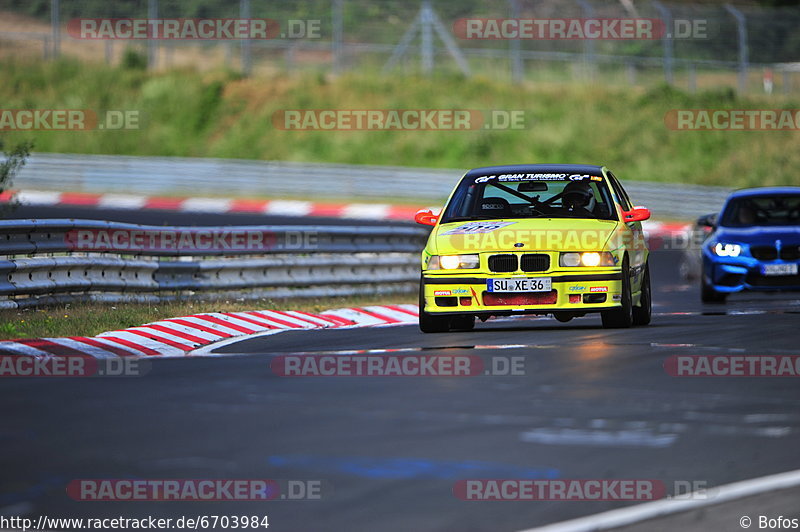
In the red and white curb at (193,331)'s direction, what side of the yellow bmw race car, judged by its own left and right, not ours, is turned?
right

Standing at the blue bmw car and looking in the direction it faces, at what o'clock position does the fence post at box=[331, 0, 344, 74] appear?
The fence post is roughly at 5 o'clock from the blue bmw car.

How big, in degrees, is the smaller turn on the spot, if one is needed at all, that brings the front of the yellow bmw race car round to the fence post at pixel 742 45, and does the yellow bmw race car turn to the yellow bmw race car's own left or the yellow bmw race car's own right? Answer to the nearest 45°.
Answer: approximately 180°

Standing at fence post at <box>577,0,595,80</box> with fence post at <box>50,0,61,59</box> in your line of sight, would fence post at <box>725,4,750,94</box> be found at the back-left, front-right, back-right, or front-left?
back-left

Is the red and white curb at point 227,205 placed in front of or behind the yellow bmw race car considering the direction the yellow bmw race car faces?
behind

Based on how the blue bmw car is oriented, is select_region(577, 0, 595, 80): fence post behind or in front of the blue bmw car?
behind

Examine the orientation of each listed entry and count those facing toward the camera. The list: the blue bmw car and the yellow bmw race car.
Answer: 2

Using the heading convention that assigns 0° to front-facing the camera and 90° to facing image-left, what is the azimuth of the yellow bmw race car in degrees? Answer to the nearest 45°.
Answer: approximately 0°

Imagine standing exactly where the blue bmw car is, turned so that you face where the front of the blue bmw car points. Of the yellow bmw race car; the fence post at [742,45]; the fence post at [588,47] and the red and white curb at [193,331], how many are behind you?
2

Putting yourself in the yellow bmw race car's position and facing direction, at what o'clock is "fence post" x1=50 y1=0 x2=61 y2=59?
The fence post is roughly at 5 o'clock from the yellow bmw race car.
